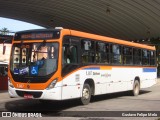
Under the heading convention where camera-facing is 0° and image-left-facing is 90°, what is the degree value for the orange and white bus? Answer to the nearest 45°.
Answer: approximately 45°
